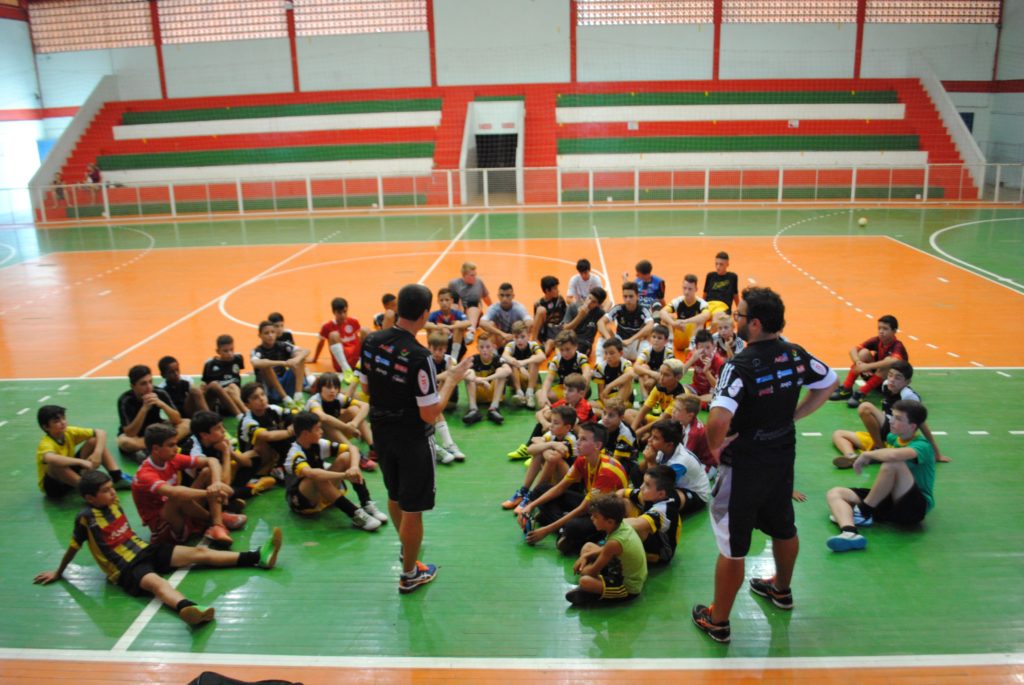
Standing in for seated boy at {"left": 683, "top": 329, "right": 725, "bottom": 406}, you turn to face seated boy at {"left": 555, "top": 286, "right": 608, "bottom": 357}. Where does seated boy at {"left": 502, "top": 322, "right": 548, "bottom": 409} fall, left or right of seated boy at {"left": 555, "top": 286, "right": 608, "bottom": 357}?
left

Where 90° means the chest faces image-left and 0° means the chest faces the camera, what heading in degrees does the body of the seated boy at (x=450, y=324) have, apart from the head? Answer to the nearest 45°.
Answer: approximately 0°

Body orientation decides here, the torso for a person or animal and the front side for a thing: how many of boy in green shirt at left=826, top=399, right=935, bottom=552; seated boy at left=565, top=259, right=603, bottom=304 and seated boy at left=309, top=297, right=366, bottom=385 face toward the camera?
2

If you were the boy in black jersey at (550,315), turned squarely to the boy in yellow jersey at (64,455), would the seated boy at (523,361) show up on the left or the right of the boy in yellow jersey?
left

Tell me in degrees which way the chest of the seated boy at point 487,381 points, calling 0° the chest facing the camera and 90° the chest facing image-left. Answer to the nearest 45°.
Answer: approximately 0°
